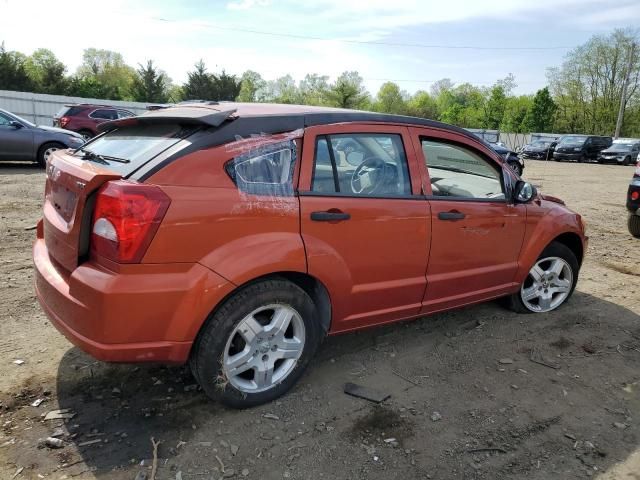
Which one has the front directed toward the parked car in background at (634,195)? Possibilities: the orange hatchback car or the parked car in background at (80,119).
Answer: the orange hatchback car

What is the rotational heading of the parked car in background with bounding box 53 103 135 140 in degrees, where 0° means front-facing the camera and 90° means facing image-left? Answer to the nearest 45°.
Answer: approximately 225°

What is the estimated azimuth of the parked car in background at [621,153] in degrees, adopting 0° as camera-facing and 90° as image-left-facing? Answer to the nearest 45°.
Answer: approximately 45°

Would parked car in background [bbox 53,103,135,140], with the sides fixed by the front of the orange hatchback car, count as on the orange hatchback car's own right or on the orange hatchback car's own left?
on the orange hatchback car's own left

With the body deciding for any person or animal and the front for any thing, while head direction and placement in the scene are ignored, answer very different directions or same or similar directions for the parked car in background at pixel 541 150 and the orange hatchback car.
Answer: very different directions
